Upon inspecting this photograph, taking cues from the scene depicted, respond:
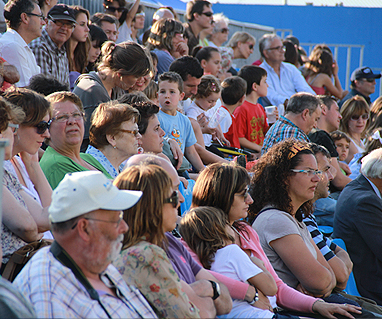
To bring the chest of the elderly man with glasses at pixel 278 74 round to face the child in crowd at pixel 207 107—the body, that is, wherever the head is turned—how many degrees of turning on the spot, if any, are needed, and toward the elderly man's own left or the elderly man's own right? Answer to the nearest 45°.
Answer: approximately 45° to the elderly man's own right

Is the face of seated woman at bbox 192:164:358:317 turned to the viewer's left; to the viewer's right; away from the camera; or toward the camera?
to the viewer's right

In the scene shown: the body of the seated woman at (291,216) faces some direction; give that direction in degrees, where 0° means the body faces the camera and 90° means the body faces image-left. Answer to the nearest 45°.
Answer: approximately 270°

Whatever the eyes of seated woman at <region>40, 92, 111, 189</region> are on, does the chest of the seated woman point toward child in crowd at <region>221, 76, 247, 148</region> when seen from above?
no

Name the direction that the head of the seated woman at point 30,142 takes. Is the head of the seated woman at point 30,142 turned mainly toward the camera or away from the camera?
toward the camera

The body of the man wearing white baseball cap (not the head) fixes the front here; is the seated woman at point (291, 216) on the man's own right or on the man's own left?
on the man's own left

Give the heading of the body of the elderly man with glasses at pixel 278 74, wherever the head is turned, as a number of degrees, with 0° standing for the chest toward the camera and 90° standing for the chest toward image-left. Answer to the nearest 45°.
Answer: approximately 315°

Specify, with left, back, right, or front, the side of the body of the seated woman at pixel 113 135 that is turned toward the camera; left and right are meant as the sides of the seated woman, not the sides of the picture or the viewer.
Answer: right

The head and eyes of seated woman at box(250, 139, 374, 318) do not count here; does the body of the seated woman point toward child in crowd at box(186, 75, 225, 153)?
no

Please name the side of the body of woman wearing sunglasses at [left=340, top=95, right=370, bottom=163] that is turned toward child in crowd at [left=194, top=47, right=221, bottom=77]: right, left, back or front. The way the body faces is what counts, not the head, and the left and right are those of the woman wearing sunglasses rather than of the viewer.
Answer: right

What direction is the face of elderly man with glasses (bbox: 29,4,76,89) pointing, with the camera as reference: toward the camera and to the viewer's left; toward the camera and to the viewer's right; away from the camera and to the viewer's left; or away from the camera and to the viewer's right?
toward the camera and to the viewer's right

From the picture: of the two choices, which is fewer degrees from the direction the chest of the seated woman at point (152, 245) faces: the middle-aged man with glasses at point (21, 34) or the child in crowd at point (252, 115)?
the child in crowd
